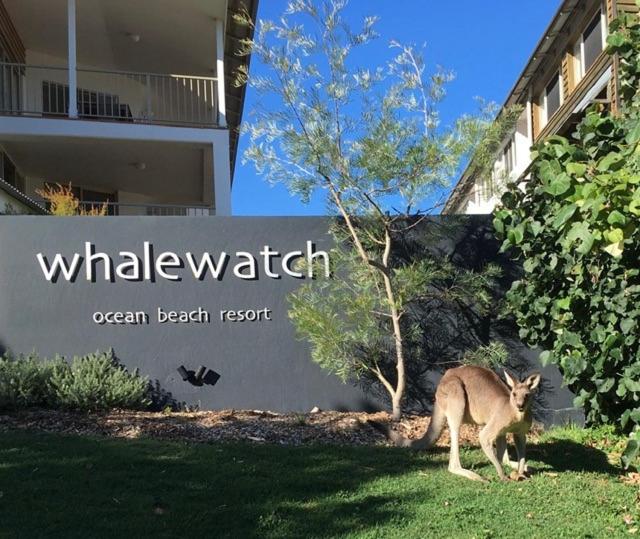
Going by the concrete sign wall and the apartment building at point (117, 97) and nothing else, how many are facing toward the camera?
2

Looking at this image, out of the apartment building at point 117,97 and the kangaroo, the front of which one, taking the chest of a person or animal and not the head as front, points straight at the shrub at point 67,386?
the apartment building

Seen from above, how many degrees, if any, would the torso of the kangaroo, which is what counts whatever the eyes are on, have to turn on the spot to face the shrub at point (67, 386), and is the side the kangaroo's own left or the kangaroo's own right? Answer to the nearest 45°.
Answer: approximately 135° to the kangaroo's own right

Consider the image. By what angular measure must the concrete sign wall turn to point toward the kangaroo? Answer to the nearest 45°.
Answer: approximately 45° to its left

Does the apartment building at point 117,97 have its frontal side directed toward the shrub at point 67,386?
yes

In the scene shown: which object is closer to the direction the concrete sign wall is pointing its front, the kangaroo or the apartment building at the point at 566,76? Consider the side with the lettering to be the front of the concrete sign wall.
the kangaroo

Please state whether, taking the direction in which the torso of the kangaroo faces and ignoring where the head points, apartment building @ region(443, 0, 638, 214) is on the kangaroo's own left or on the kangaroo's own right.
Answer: on the kangaroo's own left

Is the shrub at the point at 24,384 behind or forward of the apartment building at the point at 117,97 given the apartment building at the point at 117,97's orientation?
forward

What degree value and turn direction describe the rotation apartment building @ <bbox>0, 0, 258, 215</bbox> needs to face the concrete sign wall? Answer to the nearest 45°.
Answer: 0° — it already faces it
